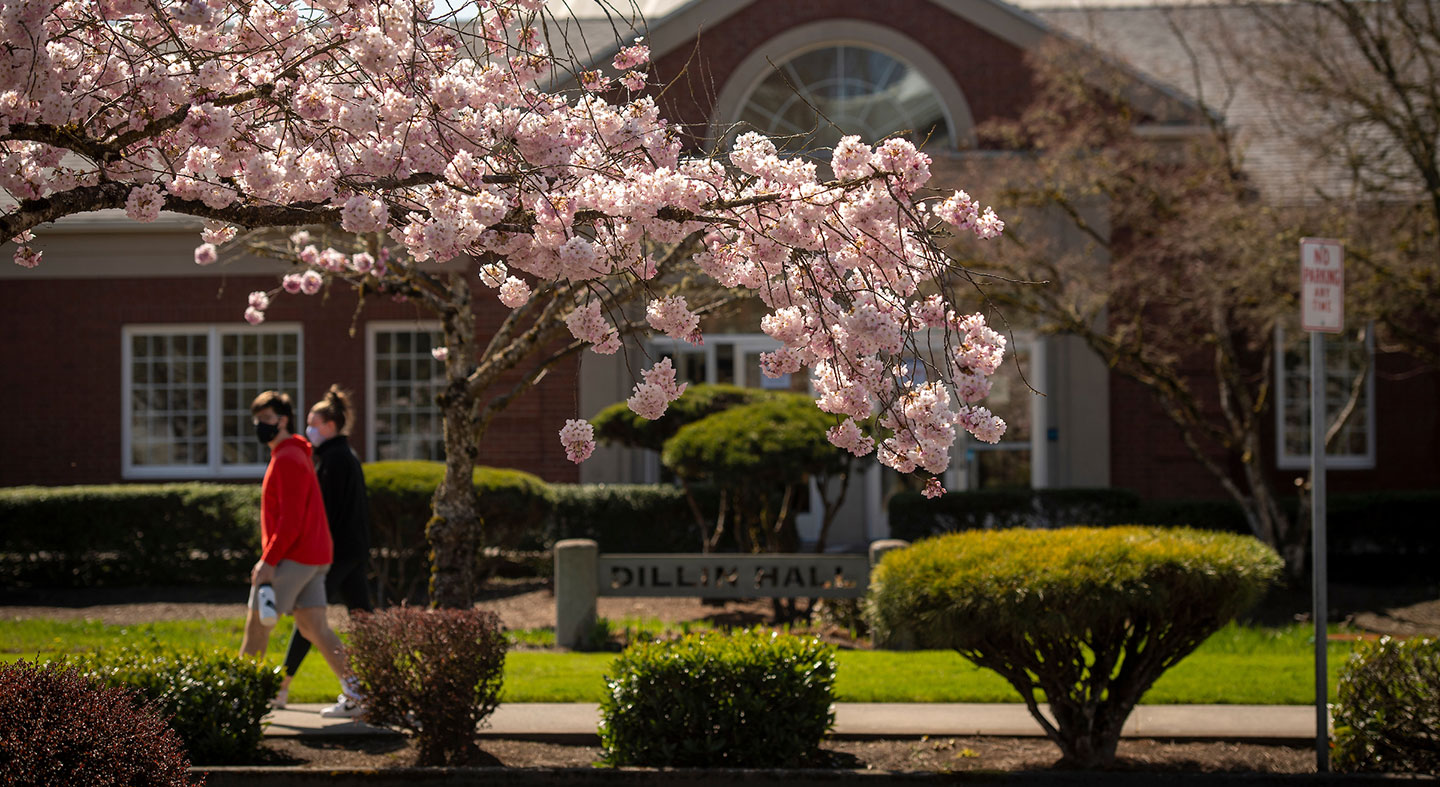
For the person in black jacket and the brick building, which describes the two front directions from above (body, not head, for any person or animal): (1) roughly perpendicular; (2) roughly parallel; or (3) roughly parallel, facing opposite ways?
roughly perpendicular

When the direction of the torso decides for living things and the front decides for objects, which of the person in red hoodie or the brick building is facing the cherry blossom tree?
the brick building

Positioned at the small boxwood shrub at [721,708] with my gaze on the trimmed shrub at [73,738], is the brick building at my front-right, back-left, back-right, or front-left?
back-right

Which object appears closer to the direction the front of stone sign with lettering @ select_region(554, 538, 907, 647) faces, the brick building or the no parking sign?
the no parking sign
